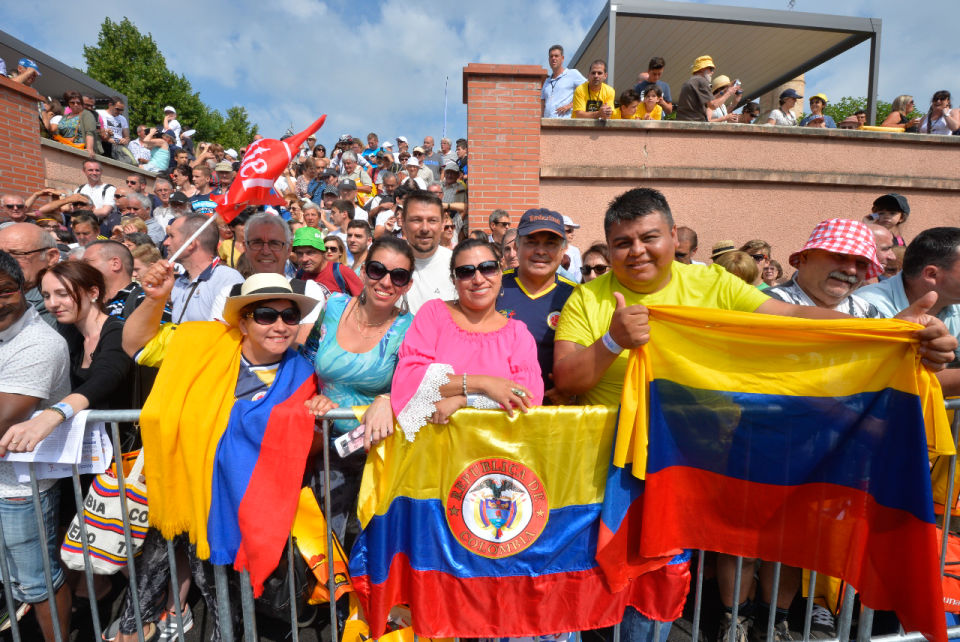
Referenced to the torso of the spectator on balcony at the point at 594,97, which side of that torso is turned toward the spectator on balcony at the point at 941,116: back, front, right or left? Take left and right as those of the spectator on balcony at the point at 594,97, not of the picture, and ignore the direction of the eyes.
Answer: left

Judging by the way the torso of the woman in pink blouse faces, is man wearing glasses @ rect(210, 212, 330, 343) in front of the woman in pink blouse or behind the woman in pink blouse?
behind

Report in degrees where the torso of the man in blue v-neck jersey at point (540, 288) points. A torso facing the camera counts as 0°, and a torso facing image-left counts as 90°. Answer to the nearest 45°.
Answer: approximately 0°

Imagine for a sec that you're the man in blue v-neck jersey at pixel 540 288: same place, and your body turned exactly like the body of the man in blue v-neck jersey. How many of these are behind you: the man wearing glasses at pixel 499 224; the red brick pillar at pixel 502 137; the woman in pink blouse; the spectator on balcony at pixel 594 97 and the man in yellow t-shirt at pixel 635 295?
3

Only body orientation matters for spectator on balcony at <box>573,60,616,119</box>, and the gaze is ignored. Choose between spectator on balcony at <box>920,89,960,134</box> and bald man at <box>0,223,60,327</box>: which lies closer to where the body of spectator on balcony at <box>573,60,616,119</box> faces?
the bald man

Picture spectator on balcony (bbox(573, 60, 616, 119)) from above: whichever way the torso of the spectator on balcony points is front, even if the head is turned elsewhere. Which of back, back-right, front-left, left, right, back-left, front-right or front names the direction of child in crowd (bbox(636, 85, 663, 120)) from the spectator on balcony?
back-left

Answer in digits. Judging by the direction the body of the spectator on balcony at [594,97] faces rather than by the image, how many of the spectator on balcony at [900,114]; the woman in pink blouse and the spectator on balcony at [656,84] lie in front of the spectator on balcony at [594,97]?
1

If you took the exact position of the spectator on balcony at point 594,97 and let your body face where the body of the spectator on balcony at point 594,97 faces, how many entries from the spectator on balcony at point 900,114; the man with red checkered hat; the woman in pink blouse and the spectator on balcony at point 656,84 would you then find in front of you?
2
